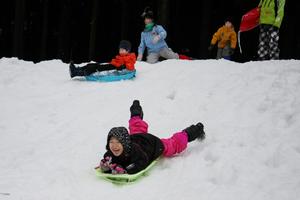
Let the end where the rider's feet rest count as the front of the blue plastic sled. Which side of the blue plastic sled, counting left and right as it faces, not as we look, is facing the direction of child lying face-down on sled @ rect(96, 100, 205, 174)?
left

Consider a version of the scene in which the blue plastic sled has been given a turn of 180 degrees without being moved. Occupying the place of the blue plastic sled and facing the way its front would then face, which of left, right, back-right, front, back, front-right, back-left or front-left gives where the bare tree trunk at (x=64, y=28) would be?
left

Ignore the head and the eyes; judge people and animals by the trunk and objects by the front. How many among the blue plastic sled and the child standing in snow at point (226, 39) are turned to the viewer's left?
1

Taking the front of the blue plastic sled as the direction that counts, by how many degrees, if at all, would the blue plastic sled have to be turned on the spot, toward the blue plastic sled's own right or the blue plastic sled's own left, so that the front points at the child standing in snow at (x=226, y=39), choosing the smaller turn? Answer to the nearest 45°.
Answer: approximately 135° to the blue plastic sled's own right

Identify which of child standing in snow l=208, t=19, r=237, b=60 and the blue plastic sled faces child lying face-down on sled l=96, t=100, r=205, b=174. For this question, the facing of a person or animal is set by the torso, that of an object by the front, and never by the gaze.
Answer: the child standing in snow

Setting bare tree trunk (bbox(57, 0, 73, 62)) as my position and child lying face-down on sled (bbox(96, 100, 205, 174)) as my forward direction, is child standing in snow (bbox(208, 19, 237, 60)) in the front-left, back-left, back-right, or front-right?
front-left

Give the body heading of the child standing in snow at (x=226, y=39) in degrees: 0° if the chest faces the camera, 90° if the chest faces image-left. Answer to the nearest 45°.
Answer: approximately 0°

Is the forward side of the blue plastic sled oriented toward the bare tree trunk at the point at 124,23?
no

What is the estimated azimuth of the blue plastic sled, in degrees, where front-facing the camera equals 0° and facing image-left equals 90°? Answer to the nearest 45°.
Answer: approximately 90°

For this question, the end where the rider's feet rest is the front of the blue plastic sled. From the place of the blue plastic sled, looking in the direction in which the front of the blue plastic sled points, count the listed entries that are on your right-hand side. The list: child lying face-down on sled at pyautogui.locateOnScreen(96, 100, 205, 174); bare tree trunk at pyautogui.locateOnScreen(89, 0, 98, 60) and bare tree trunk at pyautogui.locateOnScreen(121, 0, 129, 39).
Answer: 2

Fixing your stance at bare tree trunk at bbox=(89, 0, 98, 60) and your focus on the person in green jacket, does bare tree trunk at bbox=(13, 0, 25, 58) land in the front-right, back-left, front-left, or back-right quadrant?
back-right

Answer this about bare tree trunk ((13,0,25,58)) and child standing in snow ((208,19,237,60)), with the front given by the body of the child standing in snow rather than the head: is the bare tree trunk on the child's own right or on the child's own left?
on the child's own right

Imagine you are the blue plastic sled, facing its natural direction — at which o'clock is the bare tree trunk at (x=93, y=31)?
The bare tree trunk is roughly at 3 o'clock from the blue plastic sled.

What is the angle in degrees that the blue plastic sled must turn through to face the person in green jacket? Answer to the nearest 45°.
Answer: approximately 180°

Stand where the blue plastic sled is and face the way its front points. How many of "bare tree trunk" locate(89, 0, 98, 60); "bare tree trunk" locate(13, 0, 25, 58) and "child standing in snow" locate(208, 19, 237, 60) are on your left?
0

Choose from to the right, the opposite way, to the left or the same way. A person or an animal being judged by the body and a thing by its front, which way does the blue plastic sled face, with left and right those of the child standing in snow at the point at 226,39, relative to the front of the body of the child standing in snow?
to the right

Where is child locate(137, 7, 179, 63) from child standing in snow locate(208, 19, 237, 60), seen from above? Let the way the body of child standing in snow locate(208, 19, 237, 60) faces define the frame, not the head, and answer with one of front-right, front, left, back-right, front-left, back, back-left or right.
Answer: front-right

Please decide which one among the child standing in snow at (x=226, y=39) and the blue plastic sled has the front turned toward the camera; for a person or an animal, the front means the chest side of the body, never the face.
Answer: the child standing in snow

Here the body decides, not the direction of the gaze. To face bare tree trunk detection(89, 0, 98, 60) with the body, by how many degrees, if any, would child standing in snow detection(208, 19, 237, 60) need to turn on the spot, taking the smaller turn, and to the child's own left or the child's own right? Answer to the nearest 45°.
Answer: approximately 135° to the child's own right
